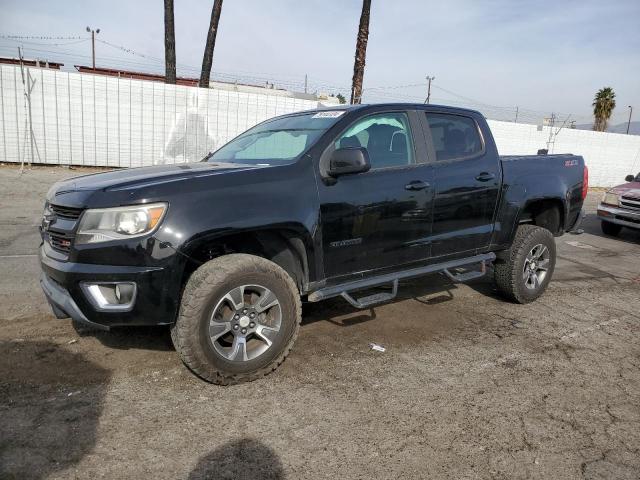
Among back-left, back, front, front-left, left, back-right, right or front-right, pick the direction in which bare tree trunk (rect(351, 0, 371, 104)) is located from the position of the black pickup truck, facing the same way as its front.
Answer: back-right

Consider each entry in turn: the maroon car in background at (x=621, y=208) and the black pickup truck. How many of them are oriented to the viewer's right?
0

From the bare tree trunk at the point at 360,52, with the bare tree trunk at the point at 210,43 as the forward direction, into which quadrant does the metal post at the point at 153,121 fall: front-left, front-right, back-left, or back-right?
front-left

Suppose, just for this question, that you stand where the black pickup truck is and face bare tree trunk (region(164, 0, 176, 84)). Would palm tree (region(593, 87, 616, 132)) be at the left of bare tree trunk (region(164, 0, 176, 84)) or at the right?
right

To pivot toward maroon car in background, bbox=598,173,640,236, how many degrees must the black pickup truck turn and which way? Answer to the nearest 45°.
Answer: approximately 180°

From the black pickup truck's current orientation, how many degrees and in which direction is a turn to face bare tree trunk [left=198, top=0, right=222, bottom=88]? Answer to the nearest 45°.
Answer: approximately 135° to its right

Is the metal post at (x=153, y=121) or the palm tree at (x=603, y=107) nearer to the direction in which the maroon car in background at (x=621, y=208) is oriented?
the metal post

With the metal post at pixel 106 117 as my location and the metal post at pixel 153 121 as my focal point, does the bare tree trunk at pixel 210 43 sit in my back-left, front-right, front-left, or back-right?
front-left

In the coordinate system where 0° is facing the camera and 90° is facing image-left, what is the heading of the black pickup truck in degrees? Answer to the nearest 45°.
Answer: approximately 45°

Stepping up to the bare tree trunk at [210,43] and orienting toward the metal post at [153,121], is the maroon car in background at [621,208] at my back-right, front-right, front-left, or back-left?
front-left

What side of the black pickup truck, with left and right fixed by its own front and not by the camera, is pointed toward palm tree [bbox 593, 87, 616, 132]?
back
